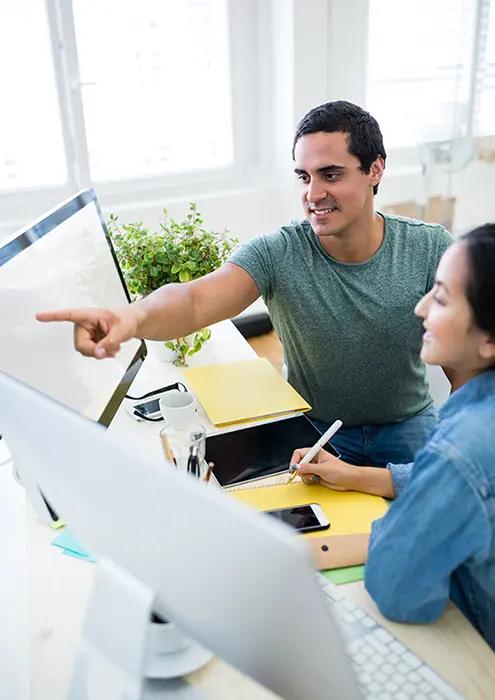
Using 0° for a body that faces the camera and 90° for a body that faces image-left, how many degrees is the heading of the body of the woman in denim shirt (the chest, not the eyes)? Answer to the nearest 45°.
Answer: approximately 90°

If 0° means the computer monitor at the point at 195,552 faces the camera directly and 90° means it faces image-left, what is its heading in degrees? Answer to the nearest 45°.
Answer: approximately 225°

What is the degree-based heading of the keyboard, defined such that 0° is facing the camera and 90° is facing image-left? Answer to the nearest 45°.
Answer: approximately 225°

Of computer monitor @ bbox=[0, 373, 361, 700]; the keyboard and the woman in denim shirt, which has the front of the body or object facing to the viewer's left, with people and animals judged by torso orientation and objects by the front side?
the woman in denim shirt

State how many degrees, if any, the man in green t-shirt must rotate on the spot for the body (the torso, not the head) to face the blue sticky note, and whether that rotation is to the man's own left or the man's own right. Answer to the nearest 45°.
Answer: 0° — they already face it

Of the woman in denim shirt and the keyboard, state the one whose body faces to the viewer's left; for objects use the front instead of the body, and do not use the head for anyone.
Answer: the woman in denim shirt

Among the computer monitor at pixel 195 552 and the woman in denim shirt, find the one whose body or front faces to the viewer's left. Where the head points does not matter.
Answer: the woman in denim shirt

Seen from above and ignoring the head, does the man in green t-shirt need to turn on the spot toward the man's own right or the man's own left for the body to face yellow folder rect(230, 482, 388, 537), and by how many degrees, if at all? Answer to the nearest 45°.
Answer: approximately 45° to the man's own left

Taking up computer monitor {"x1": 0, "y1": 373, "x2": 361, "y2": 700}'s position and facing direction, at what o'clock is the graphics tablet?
The graphics tablet is roughly at 11 o'clock from the computer monitor.
